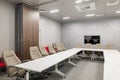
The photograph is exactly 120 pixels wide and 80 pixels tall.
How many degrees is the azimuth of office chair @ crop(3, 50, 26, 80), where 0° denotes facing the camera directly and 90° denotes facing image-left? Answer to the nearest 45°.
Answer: approximately 315°
